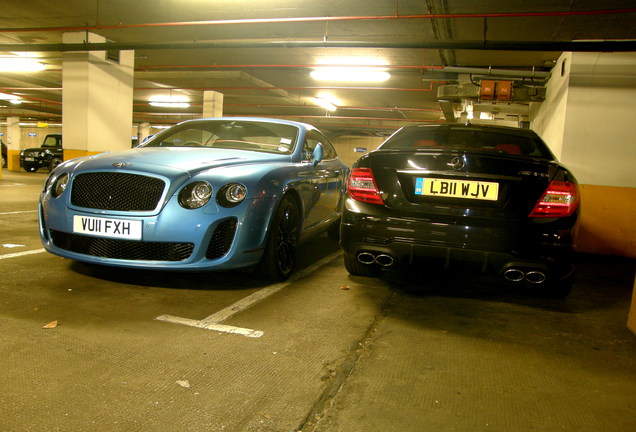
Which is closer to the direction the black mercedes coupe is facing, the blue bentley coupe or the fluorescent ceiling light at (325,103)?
the fluorescent ceiling light

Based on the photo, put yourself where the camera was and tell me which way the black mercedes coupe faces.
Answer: facing away from the viewer

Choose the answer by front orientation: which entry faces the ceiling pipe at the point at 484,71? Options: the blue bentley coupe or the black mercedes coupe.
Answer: the black mercedes coupe

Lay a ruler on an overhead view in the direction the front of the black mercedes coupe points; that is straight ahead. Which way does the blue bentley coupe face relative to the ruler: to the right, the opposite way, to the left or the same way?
the opposite way

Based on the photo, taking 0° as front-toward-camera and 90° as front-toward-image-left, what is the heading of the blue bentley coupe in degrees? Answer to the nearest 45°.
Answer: approximately 45°

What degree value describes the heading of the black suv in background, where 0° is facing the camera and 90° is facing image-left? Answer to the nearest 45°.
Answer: approximately 45°

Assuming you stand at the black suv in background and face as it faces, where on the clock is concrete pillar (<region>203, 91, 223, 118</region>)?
The concrete pillar is roughly at 9 o'clock from the black suv in background.

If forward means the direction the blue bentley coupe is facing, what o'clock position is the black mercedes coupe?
The black mercedes coupe is roughly at 8 o'clock from the blue bentley coupe.

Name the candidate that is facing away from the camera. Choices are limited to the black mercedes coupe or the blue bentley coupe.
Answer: the black mercedes coupe

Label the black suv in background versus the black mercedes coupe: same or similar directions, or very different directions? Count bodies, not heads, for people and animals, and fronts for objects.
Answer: very different directions

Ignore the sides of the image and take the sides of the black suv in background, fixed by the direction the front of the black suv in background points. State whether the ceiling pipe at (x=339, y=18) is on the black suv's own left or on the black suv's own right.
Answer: on the black suv's own left
